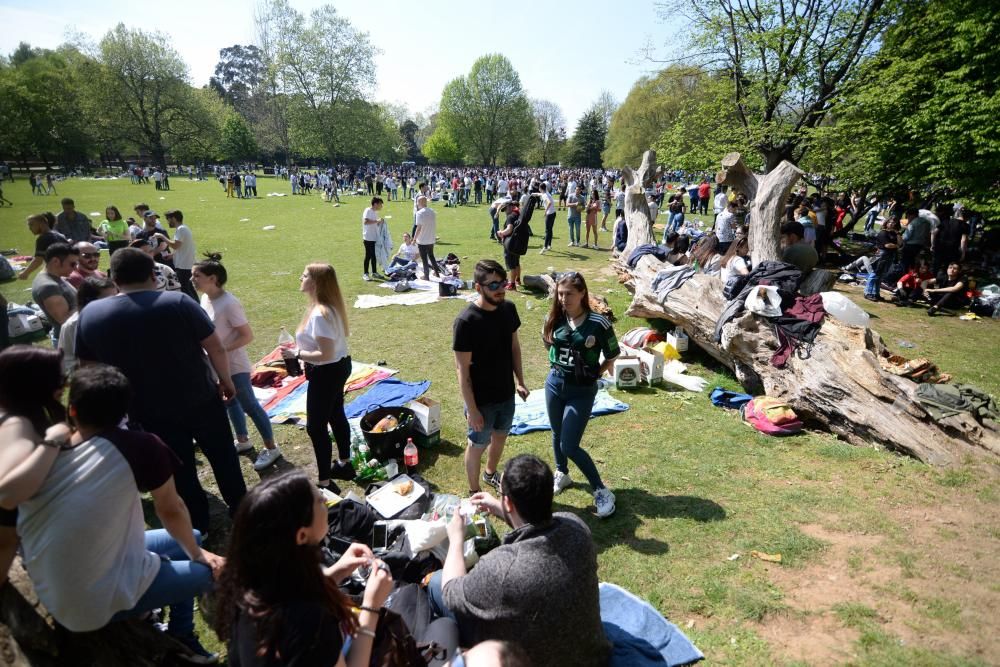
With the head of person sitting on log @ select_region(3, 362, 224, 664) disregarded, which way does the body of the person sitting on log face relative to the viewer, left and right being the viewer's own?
facing away from the viewer and to the right of the viewer

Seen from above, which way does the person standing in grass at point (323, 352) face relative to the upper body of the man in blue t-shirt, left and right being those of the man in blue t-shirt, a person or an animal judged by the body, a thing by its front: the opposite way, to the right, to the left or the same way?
to the left

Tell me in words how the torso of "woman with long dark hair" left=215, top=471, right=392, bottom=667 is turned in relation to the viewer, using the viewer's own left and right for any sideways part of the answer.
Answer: facing away from the viewer and to the right of the viewer

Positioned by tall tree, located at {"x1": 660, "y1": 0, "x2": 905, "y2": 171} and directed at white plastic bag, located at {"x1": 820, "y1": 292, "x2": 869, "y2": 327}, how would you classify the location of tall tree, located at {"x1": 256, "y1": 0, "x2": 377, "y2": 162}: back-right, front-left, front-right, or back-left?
back-right

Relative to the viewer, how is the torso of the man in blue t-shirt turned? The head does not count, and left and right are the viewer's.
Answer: facing away from the viewer

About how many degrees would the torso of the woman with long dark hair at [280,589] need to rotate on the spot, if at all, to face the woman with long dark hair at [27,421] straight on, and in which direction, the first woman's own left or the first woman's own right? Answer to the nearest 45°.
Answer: approximately 90° to the first woman's own left

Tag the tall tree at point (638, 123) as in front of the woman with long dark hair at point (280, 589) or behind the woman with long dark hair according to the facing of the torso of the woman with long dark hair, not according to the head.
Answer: in front

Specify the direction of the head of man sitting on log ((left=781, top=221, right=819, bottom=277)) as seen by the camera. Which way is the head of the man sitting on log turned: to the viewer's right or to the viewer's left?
to the viewer's left

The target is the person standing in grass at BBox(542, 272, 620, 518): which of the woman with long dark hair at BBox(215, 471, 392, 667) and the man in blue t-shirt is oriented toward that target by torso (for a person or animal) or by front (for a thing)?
the woman with long dark hair

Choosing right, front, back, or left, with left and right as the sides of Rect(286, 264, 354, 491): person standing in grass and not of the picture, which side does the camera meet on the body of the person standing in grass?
left

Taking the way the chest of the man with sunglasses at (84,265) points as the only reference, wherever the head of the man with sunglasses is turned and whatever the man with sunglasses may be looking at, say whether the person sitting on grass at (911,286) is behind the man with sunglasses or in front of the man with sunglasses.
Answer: in front

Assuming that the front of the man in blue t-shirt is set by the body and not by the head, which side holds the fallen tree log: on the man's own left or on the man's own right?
on the man's own right

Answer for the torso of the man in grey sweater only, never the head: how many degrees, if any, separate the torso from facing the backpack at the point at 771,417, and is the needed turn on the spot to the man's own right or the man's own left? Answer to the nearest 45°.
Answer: approximately 90° to the man's own right

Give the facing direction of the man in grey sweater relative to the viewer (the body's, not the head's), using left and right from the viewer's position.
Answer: facing away from the viewer and to the left of the viewer

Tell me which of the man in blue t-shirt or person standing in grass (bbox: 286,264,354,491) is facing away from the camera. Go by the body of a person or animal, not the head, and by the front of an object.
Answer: the man in blue t-shirt
